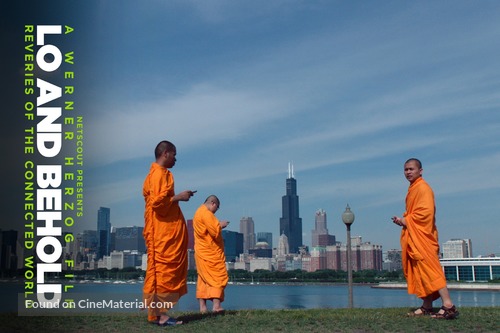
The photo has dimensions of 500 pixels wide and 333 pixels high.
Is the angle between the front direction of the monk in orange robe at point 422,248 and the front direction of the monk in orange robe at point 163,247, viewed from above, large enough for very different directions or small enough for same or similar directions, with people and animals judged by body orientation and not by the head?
very different directions

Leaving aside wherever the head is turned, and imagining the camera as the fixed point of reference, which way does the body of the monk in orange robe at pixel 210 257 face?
to the viewer's right

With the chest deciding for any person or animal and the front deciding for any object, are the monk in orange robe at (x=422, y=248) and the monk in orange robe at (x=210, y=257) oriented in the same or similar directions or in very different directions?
very different directions

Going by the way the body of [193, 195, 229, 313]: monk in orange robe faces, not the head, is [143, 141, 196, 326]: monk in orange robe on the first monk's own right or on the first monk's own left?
on the first monk's own right

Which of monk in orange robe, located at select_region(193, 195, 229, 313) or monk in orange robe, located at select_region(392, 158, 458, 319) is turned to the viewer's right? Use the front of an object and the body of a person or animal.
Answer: monk in orange robe, located at select_region(193, 195, 229, 313)

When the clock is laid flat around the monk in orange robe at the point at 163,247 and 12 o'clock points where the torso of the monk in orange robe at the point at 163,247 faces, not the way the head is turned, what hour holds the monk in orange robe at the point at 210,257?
the monk in orange robe at the point at 210,257 is roughly at 10 o'clock from the monk in orange robe at the point at 163,247.

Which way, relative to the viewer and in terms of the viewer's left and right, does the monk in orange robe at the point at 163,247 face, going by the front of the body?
facing to the right of the viewer
